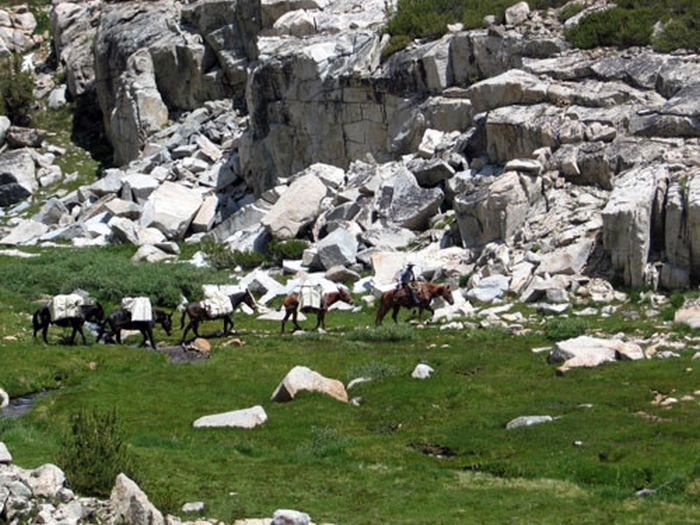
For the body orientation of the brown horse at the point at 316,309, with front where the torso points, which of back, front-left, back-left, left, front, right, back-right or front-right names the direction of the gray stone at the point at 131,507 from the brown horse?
right

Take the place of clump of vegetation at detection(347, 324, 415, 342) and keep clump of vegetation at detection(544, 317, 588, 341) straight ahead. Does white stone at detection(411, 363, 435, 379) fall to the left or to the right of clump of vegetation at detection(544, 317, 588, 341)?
right

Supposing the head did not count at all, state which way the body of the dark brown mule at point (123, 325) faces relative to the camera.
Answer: to the viewer's right

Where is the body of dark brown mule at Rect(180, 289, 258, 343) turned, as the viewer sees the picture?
to the viewer's right

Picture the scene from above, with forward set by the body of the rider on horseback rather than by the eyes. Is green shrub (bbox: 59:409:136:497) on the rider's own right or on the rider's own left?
on the rider's own right

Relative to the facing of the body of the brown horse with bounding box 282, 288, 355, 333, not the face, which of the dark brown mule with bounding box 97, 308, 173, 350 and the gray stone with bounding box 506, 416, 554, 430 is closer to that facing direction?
the gray stone

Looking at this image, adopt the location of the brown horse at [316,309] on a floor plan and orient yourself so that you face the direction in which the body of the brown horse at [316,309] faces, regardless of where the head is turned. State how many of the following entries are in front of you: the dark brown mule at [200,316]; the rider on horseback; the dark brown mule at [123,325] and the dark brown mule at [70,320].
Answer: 1

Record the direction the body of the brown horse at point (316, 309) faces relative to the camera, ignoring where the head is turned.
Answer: to the viewer's right

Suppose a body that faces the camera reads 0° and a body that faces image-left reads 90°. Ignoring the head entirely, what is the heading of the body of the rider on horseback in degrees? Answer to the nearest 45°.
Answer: approximately 270°

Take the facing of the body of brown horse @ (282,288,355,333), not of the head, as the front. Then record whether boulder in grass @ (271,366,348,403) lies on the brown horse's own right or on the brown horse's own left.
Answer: on the brown horse's own right

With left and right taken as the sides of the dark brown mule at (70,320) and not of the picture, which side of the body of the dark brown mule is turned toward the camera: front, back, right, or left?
right

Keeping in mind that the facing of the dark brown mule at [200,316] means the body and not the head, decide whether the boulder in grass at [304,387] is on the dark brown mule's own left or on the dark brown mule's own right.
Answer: on the dark brown mule's own right

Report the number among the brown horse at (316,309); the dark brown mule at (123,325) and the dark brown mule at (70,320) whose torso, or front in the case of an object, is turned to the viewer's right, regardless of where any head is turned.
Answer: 3

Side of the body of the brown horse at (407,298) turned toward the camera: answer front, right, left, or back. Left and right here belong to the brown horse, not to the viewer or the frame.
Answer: right
